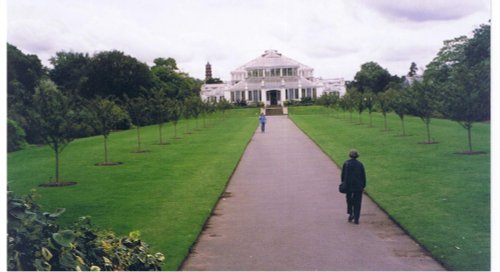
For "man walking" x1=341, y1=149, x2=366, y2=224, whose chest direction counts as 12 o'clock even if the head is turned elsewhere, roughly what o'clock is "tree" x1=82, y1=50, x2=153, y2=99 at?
The tree is roughly at 11 o'clock from the man walking.

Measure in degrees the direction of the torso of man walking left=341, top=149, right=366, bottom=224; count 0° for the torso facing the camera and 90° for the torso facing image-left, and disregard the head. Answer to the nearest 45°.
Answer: approximately 180°

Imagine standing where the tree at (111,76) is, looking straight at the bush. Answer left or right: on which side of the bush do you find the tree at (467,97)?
left

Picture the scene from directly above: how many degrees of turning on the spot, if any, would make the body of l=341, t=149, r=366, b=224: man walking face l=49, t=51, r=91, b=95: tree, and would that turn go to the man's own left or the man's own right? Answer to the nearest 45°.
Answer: approximately 45° to the man's own left

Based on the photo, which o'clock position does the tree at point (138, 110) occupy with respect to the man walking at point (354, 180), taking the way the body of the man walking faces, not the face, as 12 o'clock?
The tree is roughly at 11 o'clock from the man walking.

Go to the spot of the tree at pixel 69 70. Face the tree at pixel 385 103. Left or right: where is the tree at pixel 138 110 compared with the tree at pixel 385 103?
right

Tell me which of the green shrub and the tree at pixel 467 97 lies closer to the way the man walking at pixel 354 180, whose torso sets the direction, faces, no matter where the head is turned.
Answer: the tree

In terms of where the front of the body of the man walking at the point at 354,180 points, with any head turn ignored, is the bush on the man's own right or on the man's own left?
on the man's own left

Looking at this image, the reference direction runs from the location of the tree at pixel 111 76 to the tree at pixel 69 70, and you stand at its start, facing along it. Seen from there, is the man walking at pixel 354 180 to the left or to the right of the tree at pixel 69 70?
left

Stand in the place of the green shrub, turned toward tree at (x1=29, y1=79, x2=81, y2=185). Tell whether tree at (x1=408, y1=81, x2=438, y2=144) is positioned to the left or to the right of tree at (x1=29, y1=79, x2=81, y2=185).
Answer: right

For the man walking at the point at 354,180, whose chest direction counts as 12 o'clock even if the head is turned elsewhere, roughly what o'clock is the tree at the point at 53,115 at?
The tree is roughly at 10 o'clock from the man walking.
